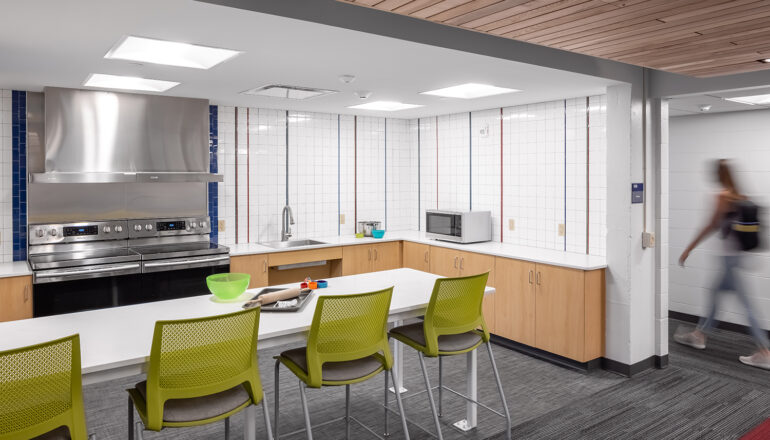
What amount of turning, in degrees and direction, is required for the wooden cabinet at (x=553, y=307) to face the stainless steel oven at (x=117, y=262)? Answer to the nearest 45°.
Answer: approximately 45° to its right

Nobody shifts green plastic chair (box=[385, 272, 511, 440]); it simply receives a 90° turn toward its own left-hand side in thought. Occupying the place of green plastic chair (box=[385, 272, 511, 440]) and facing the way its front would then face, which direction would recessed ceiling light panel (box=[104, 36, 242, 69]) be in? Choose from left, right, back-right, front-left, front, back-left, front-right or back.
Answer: front-right

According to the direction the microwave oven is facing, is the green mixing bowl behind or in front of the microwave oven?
in front

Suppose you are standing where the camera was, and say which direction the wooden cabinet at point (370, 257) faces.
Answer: facing the viewer and to the right of the viewer

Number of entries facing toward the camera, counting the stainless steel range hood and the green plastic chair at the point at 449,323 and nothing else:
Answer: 1

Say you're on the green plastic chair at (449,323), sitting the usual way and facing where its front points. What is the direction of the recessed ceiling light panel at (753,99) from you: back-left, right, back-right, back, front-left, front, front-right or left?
right

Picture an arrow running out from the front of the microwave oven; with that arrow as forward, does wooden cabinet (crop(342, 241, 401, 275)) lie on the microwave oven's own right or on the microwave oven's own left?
on the microwave oven's own right

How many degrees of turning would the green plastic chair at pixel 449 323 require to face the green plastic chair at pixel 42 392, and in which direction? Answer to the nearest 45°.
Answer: approximately 90° to its left

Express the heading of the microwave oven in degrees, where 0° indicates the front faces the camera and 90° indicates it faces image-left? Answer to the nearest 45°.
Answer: approximately 45°

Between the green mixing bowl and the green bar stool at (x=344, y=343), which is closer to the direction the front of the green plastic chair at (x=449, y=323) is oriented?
the green mixing bowl
